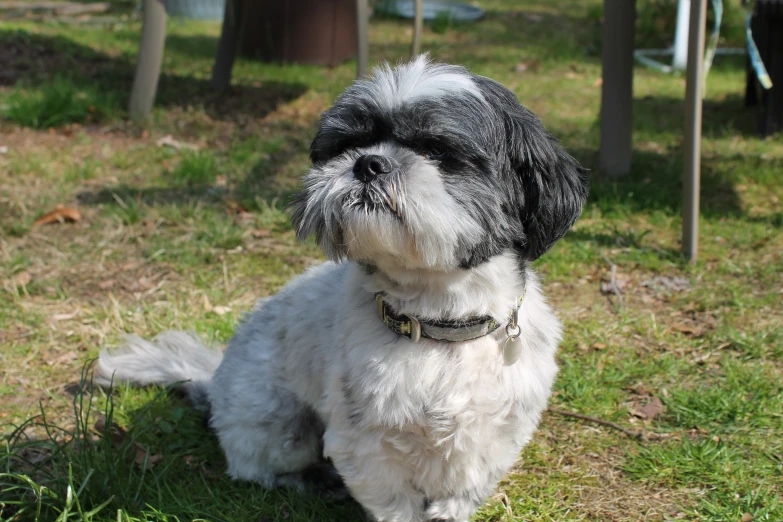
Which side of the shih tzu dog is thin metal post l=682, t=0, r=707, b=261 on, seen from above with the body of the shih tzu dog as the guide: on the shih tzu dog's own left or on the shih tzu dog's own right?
on the shih tzu dog's own left

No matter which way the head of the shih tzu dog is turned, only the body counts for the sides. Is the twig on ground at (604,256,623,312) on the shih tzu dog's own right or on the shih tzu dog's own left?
on the shih tzu dog's own left

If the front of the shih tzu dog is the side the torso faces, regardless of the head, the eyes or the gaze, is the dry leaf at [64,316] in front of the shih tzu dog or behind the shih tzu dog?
behind

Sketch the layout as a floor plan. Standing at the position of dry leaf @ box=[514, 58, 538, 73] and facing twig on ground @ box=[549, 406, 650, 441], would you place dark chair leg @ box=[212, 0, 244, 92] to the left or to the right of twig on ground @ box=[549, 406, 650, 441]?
right

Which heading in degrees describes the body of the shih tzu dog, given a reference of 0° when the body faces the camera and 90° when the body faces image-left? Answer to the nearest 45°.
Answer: approximately 315°

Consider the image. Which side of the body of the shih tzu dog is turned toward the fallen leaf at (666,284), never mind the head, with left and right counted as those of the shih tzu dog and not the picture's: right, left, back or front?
left

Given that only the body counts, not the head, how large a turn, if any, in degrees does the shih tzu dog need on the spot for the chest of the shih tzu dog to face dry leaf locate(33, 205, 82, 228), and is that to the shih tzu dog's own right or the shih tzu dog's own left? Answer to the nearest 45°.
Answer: approximately 180°

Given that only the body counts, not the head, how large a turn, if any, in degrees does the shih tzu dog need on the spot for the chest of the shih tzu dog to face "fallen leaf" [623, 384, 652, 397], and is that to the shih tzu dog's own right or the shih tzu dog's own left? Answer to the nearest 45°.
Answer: approximately 90° to the shih tzu dog's own left

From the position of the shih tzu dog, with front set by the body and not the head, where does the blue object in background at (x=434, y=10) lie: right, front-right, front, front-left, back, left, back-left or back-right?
back-left

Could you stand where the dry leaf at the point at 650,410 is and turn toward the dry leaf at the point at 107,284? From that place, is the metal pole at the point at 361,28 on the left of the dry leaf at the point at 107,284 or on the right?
right

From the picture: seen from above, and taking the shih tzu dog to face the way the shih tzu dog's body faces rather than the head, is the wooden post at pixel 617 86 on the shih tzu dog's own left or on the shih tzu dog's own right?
on the shih tzu dog's own left

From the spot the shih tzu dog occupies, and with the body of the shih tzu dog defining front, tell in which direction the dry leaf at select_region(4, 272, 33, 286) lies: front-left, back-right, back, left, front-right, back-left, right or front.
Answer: back

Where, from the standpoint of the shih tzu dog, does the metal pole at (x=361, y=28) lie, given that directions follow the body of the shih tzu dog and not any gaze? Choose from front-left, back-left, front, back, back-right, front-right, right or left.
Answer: back-left

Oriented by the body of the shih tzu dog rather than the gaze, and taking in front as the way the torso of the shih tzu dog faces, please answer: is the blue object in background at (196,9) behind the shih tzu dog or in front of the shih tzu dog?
behind
